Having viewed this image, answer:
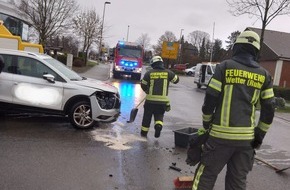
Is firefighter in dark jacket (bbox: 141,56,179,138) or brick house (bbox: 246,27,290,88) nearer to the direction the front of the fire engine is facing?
the firefighter in dark jacket

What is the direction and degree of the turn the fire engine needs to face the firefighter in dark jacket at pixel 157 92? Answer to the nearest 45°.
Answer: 0° — it already faces them

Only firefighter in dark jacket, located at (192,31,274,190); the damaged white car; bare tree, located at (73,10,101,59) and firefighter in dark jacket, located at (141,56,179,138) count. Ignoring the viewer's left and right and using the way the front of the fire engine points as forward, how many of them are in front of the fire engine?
3

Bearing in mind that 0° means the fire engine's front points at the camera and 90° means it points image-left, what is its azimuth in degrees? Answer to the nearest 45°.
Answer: approximately 0°
